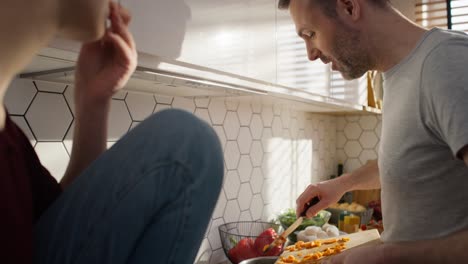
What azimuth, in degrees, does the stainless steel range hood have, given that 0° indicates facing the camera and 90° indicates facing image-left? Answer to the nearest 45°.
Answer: approximately 315°

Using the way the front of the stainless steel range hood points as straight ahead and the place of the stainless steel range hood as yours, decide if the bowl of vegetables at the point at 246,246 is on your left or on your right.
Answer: on your left

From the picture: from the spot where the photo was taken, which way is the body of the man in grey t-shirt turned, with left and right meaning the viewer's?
facing to the left of the viewer

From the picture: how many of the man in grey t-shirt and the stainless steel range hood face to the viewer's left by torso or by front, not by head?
1

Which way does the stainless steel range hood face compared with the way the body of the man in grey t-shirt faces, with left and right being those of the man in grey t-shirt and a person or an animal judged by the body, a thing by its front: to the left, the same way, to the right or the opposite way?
the opposite way

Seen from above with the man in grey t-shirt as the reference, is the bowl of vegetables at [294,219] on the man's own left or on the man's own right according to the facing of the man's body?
on the man's own right

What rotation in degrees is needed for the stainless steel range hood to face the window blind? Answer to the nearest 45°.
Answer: approximately 90° to its left

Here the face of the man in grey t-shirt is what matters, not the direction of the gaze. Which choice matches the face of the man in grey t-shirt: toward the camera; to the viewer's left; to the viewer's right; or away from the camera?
to the viewer's left

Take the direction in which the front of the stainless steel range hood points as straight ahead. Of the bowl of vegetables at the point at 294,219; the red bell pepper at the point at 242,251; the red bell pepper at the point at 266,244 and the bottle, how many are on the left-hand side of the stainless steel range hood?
4
